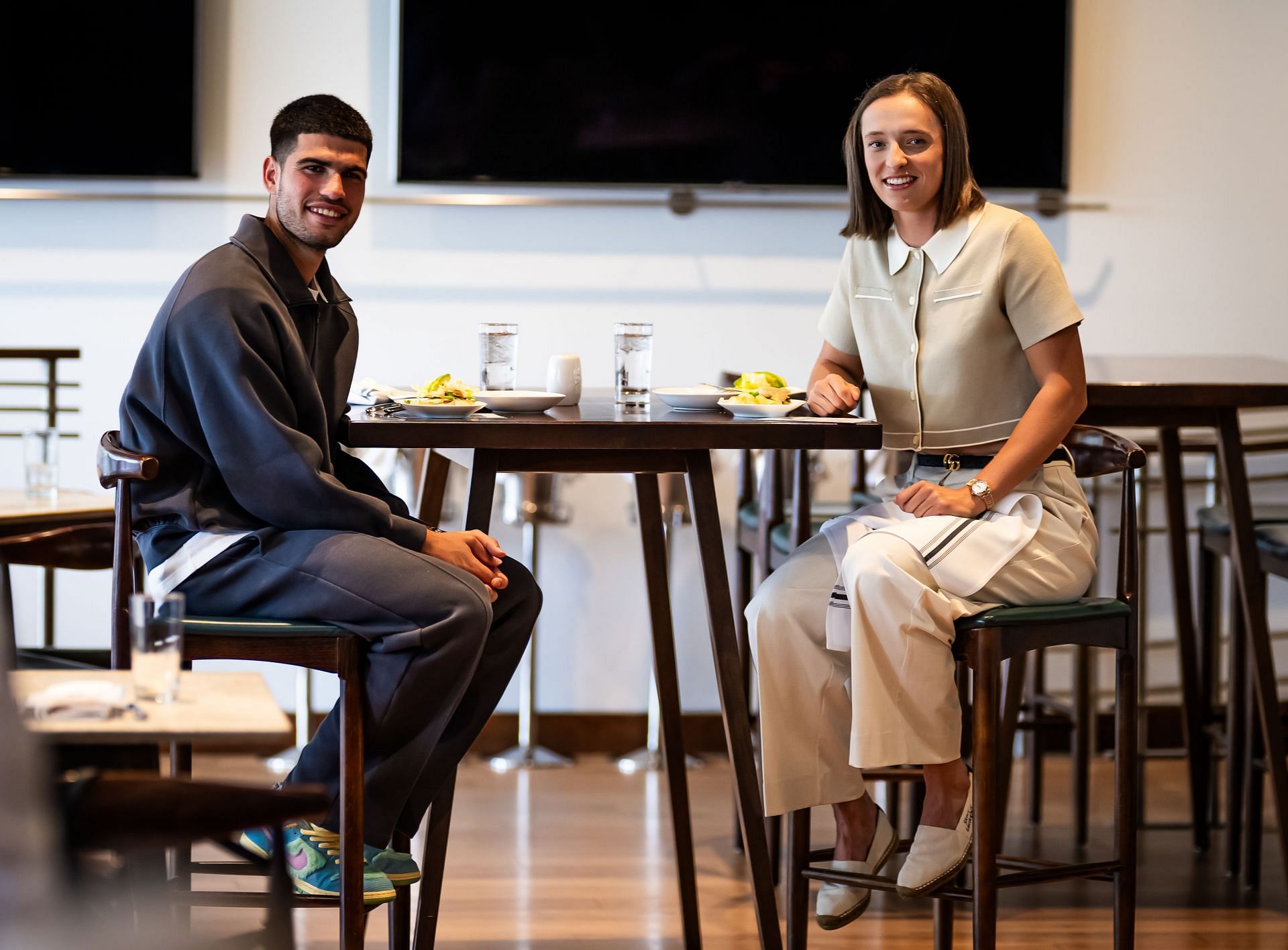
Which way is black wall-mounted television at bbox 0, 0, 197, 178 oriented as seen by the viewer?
toward the camera

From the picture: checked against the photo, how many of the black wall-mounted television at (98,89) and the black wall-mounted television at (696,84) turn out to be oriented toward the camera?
2

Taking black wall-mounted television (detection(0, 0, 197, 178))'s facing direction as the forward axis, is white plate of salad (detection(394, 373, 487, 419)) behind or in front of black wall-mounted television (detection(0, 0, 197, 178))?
in front

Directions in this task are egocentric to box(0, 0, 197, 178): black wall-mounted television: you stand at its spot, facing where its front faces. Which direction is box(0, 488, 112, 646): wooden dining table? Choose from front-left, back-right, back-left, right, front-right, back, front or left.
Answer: front

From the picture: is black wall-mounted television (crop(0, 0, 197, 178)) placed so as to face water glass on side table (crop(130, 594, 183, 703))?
yes

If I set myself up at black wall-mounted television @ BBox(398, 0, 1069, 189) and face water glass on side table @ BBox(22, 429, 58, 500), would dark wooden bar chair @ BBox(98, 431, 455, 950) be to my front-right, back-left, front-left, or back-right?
front-left
